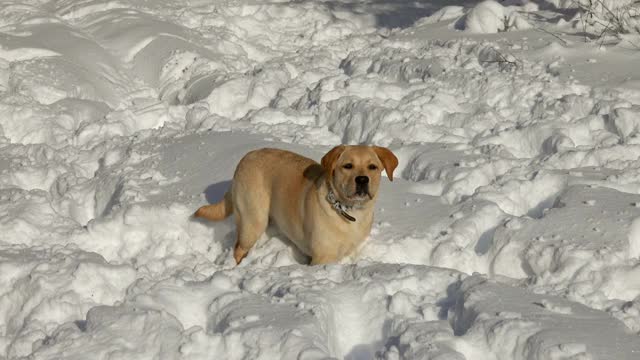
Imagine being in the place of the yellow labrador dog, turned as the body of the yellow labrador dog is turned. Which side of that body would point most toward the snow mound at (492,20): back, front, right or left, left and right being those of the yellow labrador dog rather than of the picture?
left

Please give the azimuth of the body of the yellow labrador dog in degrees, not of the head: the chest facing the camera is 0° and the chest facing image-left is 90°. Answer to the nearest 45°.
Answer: approximately 315°
